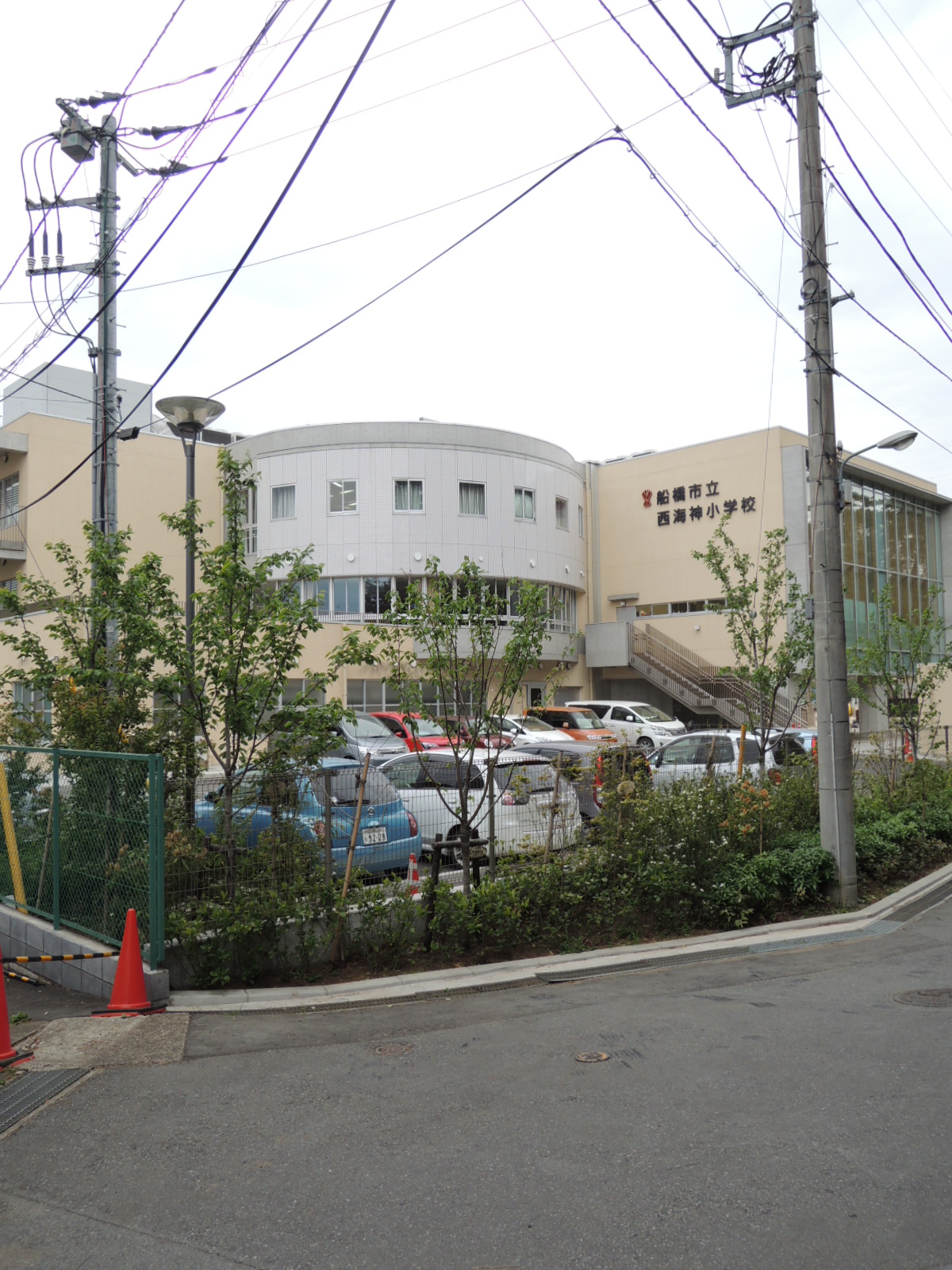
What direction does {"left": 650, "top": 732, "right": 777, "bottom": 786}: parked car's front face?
to the viewer's left

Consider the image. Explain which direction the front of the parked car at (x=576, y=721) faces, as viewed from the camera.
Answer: facing the viewer and to the right of the viewer

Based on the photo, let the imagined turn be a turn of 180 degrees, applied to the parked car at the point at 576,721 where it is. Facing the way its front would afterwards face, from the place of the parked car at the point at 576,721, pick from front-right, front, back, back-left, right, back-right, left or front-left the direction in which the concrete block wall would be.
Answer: back-left

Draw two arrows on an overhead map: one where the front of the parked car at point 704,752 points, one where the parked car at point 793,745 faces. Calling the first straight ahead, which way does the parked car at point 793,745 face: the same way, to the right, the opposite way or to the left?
the same way

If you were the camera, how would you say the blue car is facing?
facing away from the viewer and to the left of the viewer

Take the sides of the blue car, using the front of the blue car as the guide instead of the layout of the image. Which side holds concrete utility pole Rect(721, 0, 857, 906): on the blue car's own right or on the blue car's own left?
on the blue car's own right

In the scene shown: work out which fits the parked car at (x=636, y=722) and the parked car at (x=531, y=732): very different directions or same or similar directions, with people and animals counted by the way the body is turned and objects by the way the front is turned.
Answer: same or similar directions

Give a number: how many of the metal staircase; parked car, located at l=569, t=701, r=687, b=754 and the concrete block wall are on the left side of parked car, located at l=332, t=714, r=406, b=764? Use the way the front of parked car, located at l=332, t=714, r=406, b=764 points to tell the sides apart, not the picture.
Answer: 2

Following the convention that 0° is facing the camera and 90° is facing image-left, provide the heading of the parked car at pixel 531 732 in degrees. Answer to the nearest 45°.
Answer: approximately 315°

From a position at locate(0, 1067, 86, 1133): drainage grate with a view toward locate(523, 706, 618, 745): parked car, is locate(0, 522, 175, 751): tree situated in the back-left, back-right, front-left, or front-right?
front-left

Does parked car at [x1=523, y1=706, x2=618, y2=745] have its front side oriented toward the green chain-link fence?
no

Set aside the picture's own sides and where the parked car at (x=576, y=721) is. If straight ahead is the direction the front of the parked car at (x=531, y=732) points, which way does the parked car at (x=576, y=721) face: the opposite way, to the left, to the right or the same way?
the same way

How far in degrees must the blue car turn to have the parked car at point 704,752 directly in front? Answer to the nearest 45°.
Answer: approximately 90° to its right

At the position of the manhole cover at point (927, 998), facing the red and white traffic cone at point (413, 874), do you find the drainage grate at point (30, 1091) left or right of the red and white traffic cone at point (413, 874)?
left

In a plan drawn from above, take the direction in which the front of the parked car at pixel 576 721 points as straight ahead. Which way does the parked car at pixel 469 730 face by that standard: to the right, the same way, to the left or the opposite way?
the same way
